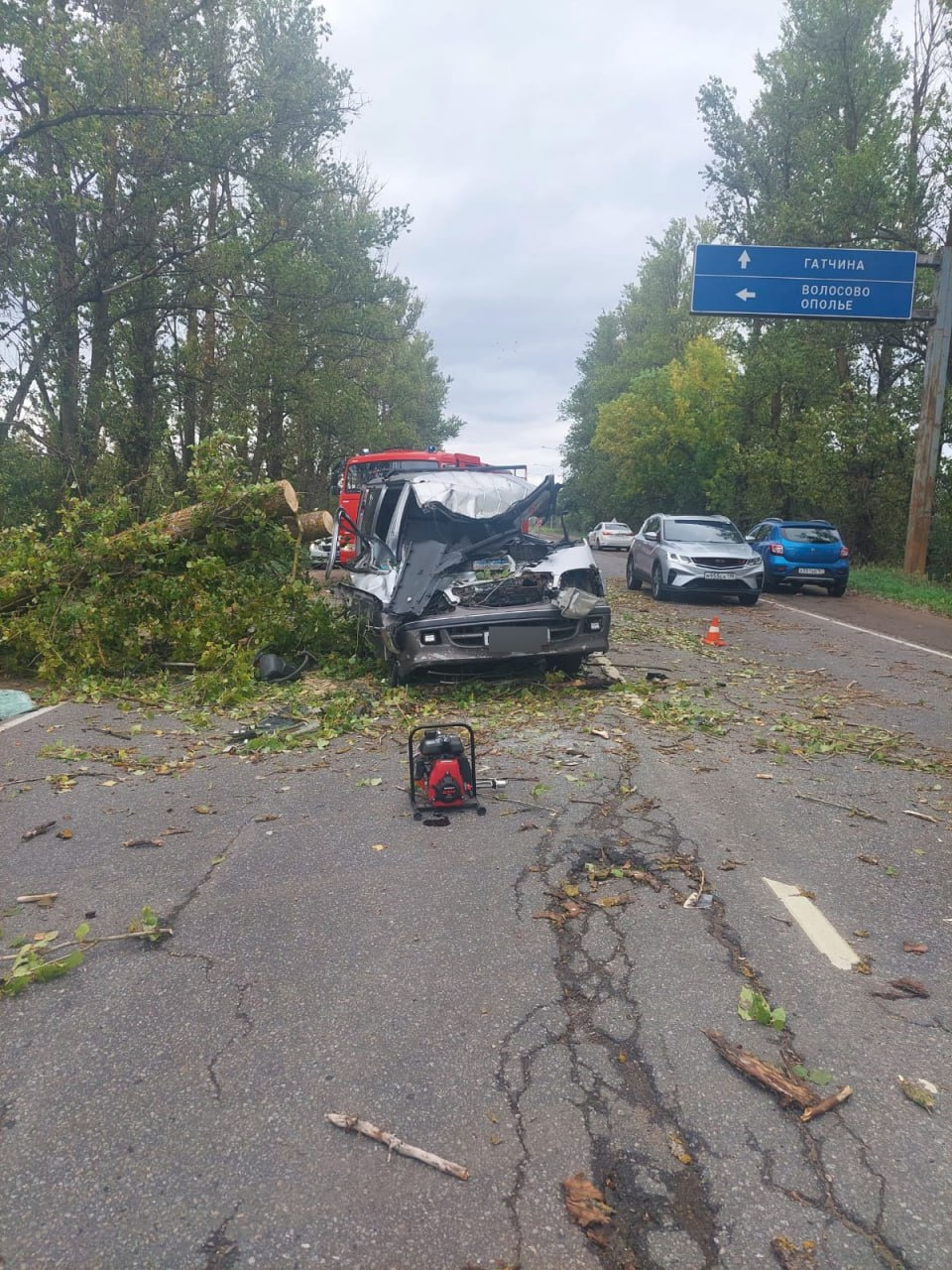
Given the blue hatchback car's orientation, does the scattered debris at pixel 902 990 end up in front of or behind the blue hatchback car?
behind

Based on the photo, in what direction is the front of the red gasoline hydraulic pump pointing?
toward the camera

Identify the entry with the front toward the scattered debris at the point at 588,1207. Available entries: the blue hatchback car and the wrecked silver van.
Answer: the wrecked silver van

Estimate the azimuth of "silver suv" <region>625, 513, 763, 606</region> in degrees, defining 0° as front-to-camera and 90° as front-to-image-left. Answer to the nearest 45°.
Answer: approximately 315°

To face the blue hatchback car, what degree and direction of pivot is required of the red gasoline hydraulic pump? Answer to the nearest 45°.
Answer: approximately 135° to its left

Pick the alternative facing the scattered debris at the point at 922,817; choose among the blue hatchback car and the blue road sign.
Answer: the blue road sign

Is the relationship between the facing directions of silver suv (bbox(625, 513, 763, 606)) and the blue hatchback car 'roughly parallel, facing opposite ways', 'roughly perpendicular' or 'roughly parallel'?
roughly parallel, facing opposite ways

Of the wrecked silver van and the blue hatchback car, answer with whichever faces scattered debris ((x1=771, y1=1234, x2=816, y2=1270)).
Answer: the wrecked silver van

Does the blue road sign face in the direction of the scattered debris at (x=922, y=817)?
yes

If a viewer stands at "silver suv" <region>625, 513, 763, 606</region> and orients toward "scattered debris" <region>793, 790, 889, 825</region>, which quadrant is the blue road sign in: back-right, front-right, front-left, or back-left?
back-left

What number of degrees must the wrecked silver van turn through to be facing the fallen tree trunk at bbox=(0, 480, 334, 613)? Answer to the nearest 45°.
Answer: approximately 90° to its right

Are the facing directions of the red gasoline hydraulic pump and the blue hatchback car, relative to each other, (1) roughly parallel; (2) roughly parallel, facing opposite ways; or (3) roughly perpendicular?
roughly parallel, facing opposite ways

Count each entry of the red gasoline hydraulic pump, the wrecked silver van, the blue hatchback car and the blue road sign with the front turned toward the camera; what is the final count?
3

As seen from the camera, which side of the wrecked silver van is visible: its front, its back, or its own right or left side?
front
